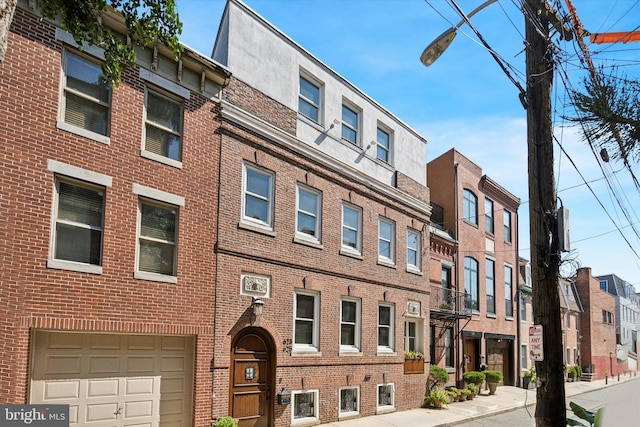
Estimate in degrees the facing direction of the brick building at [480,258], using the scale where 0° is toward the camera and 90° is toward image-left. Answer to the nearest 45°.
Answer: approximately 315°

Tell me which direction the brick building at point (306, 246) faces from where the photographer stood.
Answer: facing the viewer and to the right of the viewer

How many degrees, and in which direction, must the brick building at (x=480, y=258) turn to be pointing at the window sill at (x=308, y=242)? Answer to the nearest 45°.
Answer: approximately 45° to its right

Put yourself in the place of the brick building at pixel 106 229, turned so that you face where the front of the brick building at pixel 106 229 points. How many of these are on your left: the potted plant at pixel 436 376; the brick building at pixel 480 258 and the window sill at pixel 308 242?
3

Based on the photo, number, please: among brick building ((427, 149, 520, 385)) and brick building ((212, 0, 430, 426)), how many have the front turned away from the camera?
0

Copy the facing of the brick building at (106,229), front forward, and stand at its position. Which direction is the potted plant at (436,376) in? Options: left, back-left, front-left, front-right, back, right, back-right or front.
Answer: left

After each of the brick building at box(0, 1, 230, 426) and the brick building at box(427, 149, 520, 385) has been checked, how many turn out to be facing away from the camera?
0

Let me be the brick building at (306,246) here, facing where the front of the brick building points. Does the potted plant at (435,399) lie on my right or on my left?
on my left

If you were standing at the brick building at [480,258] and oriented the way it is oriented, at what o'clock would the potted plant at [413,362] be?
The potted plant is roughly at 2 o'clock from the brick building.

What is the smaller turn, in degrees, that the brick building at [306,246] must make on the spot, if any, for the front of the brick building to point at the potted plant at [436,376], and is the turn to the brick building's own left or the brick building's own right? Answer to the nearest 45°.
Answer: approximately 90° to the brick building's own left

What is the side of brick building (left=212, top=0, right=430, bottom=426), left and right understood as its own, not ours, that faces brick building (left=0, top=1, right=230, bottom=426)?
right

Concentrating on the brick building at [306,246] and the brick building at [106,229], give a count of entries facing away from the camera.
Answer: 0

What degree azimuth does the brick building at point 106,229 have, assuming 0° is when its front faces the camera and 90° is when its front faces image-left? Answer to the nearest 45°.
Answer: approximately 315°

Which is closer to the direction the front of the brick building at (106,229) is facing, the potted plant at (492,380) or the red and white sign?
the red and white sign
